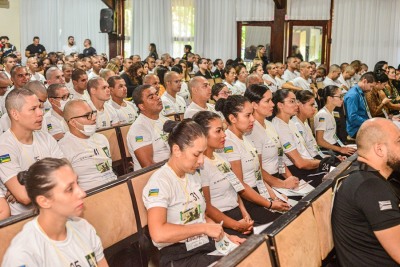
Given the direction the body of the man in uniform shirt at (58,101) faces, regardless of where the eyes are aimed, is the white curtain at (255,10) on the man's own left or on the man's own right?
on the man's own left

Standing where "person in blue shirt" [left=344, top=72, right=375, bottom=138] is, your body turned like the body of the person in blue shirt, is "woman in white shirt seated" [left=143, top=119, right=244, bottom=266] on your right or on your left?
on your right

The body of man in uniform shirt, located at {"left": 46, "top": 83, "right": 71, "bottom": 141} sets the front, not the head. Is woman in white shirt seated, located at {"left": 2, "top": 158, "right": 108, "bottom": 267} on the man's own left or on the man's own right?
on the man's own right

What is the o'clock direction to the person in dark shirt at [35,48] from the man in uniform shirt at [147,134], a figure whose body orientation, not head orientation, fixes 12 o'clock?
The person in dark shirt is roughly at 7 o'clock from the man in uniform shirt.

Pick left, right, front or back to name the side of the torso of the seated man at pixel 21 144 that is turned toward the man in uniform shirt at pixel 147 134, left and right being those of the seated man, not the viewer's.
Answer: left

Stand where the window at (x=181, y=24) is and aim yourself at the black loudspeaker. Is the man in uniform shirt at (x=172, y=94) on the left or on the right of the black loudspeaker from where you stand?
left

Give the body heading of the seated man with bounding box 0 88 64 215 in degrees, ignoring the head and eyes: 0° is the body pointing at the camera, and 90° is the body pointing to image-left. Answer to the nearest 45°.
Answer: approximately 315°

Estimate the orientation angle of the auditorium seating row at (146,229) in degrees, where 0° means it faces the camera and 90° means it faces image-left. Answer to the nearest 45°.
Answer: approximately 315°

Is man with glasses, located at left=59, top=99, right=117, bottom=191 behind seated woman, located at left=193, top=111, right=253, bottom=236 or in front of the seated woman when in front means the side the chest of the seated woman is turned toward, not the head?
behind

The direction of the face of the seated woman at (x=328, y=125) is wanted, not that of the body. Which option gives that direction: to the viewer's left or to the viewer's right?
to the viewer's right

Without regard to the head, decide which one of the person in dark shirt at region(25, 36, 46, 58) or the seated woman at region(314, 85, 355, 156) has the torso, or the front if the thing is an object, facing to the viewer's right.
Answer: the seated woman
